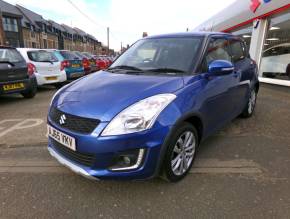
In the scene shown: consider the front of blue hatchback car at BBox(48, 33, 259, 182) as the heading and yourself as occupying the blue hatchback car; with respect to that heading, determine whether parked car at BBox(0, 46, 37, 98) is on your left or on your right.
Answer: on your right

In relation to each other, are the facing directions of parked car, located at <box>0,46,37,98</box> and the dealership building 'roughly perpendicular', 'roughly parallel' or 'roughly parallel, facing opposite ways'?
roughly perpendicular

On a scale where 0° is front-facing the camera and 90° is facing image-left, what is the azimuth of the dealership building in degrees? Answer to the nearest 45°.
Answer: approximately 45°

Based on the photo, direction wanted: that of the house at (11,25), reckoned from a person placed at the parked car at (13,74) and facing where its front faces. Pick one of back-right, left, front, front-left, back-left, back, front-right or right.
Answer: front

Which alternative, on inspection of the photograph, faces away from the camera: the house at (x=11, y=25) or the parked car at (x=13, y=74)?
the parked car

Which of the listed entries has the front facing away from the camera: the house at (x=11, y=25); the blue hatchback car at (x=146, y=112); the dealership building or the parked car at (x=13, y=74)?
the parked car

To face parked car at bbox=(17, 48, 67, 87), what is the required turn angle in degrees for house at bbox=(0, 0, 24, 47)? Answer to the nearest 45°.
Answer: approximately 45° to its right

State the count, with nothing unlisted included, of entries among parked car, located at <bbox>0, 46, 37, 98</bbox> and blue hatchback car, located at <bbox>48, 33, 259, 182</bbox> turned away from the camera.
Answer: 1

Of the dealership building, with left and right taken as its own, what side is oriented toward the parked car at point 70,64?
front

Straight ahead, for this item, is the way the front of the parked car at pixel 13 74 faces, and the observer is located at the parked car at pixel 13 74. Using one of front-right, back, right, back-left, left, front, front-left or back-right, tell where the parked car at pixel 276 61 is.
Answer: right

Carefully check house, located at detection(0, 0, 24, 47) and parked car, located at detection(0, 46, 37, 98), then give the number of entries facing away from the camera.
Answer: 1

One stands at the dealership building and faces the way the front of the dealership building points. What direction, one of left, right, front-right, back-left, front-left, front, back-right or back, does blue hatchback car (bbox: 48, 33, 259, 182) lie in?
front-left

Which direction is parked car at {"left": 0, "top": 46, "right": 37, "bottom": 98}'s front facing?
away from the camera

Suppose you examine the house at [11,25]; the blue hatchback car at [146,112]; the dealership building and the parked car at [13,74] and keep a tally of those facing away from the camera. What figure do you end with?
1

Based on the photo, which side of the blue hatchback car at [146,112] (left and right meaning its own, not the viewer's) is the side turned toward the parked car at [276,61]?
back

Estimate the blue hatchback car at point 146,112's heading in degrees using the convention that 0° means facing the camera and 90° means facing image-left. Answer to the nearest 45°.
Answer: approximately 45°

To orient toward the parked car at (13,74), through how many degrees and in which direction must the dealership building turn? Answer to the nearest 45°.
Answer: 0° — it already faces it

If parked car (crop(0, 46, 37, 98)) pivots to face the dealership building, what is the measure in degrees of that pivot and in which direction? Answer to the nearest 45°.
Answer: approximately 90° to its right
